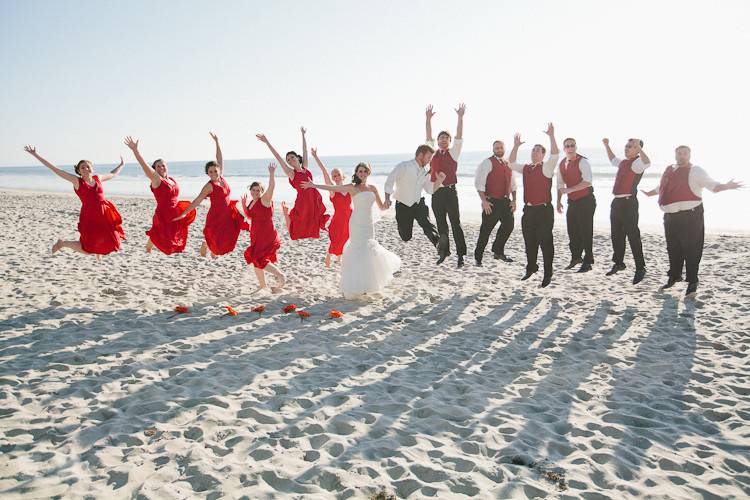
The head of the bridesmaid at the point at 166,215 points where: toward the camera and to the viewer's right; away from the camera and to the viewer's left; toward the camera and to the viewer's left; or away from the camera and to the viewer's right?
toward the camera and to the viewer's right

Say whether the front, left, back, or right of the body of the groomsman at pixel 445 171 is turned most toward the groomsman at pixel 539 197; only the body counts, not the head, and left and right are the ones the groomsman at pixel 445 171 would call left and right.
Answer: left

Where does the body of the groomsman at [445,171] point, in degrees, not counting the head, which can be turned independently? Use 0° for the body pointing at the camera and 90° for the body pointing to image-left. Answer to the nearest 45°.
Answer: approximately 0°

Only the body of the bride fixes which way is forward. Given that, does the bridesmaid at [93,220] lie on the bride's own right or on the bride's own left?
on the bride's own right

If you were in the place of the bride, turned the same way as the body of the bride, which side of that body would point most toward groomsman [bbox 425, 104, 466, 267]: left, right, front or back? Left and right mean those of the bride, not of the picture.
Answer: left

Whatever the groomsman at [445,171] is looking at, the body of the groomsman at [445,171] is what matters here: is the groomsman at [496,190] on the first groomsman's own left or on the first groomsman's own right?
on the first groomsman's own left

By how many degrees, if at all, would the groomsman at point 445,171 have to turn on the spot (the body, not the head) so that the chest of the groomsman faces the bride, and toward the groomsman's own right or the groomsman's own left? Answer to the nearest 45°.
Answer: approximately 90° to the groomsman's own right

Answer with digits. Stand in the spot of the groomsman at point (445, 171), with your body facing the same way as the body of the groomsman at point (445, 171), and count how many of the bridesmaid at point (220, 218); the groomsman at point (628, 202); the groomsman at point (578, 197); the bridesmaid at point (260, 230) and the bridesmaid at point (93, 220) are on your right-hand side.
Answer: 3
